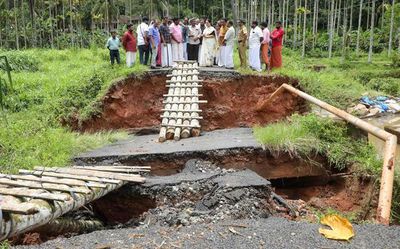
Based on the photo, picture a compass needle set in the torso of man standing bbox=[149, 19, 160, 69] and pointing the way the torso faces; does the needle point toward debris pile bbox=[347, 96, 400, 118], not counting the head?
yes

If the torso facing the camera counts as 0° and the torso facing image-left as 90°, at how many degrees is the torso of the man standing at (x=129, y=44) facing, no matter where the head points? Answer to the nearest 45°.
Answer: approximately 315°

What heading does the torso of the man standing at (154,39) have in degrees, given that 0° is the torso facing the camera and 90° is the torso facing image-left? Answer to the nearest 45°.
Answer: approximately 315°

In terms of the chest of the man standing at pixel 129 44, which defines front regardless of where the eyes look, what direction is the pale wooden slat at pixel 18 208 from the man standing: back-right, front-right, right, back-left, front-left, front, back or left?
front-right

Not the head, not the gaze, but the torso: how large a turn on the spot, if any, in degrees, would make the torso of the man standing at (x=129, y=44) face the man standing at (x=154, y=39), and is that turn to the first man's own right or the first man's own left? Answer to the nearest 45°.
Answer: approximately 45° to the first man's own left

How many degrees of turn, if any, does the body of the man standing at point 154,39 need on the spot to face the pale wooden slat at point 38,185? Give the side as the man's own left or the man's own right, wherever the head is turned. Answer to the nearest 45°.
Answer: approximately 45° to the man's own right

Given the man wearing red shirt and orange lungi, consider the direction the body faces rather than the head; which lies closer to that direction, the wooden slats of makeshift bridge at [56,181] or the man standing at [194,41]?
the wooden slats of makeshift bridge

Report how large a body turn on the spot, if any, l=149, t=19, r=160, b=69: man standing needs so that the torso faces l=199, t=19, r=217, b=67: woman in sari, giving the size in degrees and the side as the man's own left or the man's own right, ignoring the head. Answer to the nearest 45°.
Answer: approximately 90° to the man's own left

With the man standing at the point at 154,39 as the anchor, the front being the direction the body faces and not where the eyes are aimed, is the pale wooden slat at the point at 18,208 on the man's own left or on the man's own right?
on the man's own right

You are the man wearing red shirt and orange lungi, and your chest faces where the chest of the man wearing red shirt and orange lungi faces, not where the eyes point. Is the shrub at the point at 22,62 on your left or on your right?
on your right

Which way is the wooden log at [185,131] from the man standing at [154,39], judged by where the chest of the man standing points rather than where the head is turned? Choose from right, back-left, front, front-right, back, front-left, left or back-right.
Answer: front-right

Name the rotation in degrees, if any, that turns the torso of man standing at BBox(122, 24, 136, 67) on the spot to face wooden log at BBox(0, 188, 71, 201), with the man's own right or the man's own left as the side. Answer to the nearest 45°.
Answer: approximately 45° to the man's own right

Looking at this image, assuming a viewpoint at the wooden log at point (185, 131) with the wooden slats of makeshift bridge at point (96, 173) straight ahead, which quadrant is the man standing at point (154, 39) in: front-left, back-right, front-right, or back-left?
back-right
